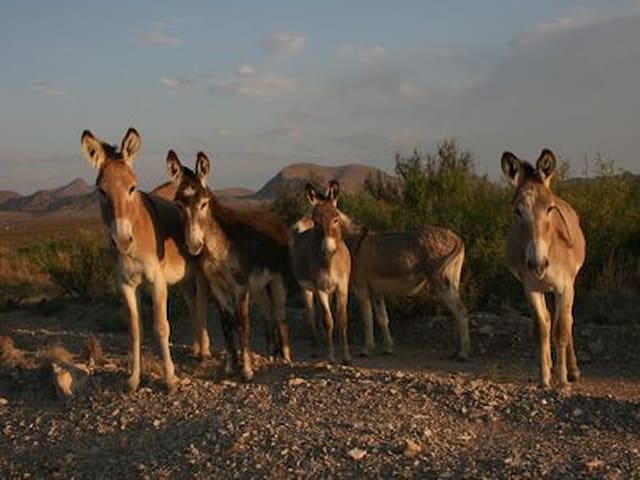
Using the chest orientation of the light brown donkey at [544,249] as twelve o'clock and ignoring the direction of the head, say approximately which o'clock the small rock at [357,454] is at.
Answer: The small rock is roughly at 1 o'clock from the light brown donkey.

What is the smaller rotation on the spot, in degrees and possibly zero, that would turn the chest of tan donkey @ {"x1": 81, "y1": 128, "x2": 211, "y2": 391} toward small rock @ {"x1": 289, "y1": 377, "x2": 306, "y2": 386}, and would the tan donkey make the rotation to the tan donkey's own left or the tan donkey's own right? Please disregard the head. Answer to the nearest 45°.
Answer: approximately 135° to the tan donkey's own left

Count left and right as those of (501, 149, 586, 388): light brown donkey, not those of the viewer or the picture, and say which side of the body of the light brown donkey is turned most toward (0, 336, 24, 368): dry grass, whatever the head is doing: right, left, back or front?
right

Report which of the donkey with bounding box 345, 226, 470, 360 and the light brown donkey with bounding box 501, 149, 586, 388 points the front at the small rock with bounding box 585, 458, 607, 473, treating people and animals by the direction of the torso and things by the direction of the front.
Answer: the light brown donkey

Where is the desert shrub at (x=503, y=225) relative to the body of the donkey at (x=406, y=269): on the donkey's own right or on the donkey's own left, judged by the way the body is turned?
on the donkey's own right

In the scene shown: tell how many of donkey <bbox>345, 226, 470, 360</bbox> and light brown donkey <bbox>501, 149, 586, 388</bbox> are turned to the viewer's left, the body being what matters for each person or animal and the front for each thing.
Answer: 1

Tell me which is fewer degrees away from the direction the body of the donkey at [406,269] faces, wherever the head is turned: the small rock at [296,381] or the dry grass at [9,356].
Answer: the dry grass

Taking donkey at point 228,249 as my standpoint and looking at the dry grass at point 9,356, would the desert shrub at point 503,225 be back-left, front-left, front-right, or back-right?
back-right

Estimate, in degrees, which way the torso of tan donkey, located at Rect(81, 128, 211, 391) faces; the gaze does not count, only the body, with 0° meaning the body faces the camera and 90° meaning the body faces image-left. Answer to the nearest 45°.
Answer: approximately 45°

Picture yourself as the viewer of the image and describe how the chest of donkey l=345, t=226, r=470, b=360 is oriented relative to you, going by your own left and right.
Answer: facing to the left of the viewer

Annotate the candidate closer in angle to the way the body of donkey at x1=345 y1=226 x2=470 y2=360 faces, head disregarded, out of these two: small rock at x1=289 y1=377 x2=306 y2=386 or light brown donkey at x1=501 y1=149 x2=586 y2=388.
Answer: the small rock

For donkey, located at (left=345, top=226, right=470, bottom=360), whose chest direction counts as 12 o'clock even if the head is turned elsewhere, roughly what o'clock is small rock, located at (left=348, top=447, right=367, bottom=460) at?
The small rock is roughly at 9 o'clock from the donkey.

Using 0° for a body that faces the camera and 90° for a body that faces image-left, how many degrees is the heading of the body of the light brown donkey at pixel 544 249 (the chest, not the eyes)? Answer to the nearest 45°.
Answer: approximately 0°

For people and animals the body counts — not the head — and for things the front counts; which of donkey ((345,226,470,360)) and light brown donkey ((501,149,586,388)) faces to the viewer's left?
the donkey

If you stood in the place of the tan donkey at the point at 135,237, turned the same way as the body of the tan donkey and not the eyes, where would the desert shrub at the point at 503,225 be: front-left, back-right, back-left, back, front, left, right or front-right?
back
